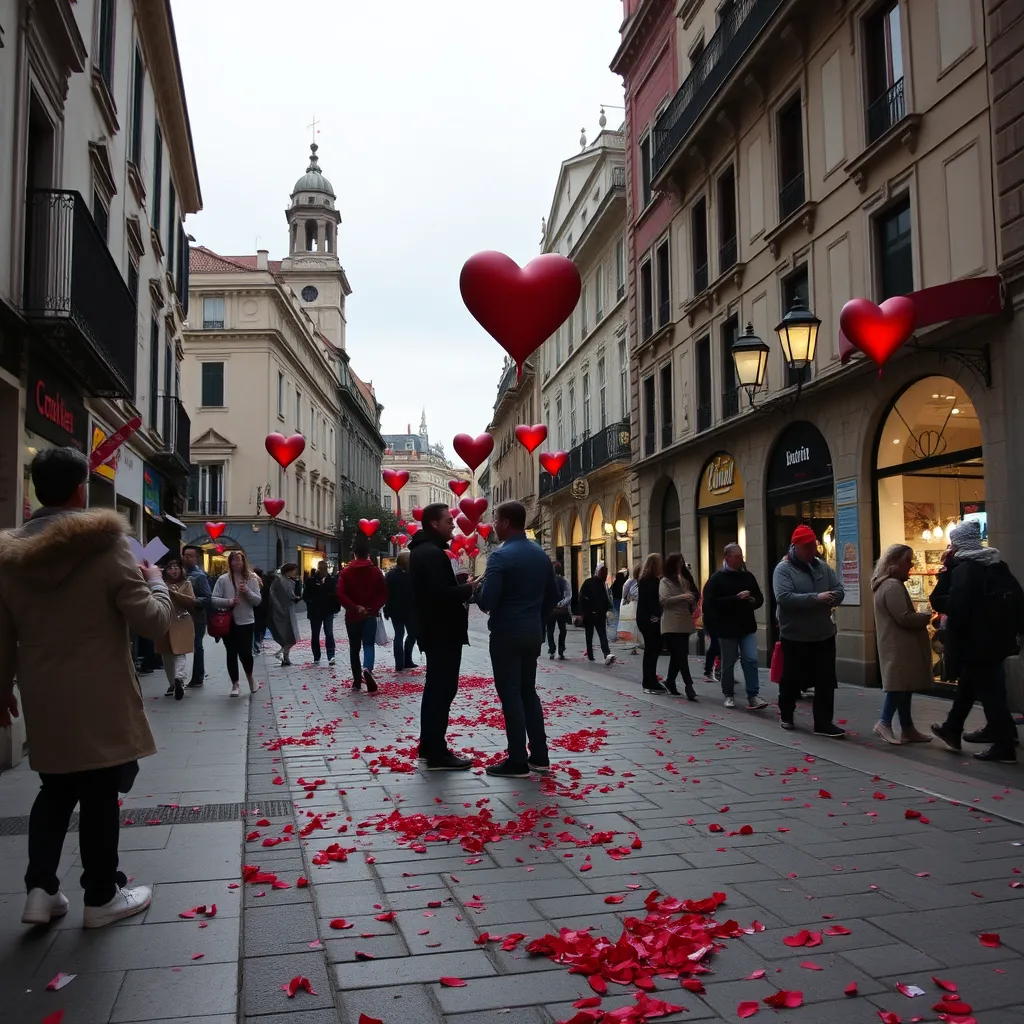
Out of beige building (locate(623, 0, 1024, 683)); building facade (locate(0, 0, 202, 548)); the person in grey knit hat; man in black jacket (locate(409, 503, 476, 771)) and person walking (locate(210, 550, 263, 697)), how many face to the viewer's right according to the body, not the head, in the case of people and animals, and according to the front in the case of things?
2

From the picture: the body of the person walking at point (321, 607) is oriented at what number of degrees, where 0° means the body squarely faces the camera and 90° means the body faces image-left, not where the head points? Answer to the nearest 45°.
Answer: approximately 0°

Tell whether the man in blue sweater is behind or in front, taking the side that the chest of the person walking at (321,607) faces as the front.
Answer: in front

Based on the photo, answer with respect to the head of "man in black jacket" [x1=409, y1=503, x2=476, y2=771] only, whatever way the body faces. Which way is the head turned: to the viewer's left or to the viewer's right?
to the viewer's right

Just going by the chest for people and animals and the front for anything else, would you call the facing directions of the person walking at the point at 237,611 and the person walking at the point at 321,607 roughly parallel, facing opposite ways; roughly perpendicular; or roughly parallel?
roughly parallel

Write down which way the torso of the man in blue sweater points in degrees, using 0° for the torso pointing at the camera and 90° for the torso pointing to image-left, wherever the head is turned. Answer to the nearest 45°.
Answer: approximately 135°

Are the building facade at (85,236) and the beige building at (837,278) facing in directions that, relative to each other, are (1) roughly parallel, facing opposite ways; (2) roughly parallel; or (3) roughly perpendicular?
roughly parallel, facing opposite ways

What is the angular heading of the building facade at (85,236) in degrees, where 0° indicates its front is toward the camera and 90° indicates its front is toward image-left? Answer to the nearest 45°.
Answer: approximately 270°

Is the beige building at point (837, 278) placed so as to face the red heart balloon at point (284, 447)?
no

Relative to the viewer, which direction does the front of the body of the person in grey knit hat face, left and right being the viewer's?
facing to the left of the viewer

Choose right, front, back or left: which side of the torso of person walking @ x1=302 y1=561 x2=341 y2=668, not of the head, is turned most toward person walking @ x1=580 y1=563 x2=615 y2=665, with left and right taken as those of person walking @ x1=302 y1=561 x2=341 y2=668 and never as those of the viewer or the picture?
left

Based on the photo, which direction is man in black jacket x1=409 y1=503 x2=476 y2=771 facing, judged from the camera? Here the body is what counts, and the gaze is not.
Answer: to the viewer's right

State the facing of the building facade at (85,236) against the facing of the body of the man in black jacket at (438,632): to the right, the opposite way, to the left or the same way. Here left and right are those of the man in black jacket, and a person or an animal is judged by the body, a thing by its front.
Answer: the same way
